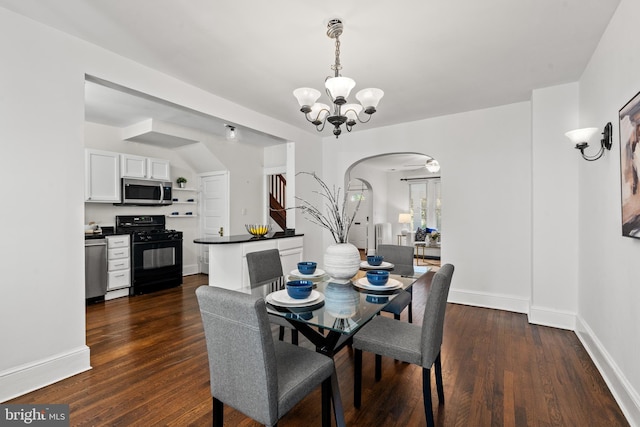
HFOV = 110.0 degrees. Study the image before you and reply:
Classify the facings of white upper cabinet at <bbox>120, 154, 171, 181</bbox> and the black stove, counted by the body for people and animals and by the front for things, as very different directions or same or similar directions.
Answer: same or similar directions

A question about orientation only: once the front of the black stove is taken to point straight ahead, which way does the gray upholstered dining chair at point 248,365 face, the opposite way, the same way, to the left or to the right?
to the left

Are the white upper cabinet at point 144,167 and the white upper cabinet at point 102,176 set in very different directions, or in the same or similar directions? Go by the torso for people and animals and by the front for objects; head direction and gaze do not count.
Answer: same or similar directions

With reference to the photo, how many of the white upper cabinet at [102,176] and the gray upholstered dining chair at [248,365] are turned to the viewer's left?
0

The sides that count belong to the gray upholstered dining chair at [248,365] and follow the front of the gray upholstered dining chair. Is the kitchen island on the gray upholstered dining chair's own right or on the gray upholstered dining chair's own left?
on the gray upholstered dining chair's own left

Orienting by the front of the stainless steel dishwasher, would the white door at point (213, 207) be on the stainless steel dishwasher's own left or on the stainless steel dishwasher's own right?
on the stainless steel dishwasher's own left

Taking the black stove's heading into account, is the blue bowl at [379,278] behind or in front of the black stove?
in front

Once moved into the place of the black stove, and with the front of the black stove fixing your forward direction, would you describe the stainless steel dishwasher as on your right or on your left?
on your right

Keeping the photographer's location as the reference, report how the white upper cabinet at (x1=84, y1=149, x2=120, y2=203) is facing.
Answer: facing the viewer and to the right of the viewer

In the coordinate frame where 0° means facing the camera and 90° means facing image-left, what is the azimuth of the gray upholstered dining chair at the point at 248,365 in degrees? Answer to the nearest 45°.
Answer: approximately 225°
